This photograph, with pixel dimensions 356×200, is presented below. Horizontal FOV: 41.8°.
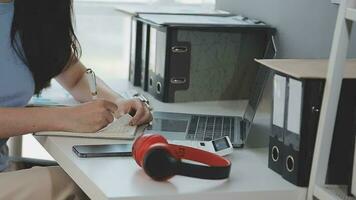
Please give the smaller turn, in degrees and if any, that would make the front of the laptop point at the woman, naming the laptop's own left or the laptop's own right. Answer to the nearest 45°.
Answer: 0° — it already faces them

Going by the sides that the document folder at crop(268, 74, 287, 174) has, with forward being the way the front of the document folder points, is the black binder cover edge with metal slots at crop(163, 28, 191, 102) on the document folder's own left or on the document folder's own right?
on the document folder's own right

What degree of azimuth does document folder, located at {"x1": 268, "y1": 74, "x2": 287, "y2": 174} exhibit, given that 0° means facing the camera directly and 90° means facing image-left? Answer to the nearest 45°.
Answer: approximately 45°

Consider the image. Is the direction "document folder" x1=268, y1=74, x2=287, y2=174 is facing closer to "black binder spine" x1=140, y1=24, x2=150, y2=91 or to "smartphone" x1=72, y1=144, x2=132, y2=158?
the smartphone

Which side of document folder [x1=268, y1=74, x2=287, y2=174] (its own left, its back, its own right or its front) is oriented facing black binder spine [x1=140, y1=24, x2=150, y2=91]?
right

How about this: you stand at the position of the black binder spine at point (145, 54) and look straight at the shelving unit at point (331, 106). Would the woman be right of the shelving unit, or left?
right

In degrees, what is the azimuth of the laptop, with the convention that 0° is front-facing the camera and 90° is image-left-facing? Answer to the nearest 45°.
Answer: approximately 90°
